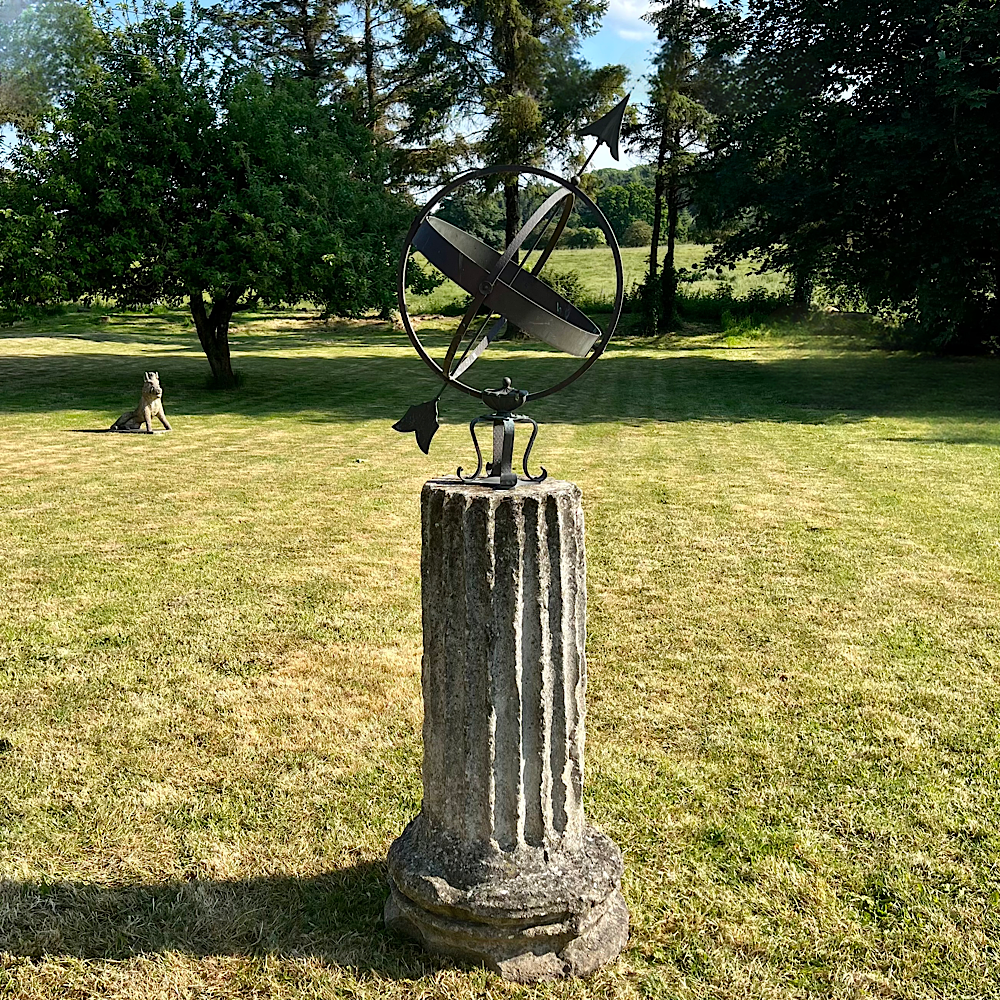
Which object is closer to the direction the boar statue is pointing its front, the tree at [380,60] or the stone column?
the stone column

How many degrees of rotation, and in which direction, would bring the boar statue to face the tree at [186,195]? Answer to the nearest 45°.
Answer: approximately 135° to its left

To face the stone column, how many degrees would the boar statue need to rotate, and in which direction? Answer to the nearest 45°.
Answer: approximately 45° to its right

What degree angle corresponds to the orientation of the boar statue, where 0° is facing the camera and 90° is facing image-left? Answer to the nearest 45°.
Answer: approximately 315°

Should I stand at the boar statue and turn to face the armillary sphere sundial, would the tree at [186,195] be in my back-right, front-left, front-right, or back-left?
back-left

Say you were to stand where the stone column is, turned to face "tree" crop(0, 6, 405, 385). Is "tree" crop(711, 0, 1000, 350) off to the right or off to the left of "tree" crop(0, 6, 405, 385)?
right
